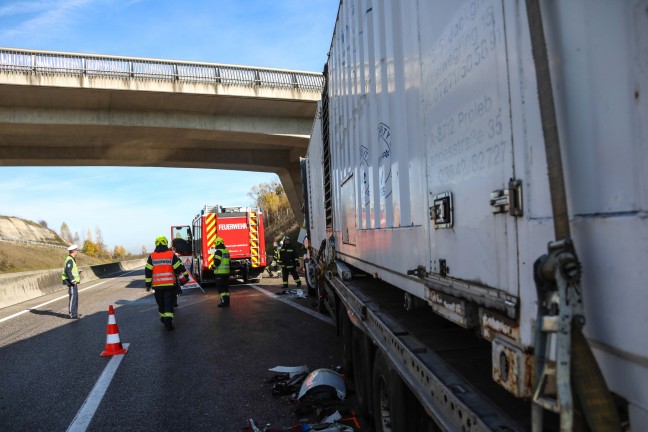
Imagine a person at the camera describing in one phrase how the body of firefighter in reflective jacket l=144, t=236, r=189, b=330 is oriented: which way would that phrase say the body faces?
away from the camera

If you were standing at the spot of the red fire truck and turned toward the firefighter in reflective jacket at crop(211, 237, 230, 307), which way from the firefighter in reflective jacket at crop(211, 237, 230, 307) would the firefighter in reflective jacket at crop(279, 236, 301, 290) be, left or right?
left

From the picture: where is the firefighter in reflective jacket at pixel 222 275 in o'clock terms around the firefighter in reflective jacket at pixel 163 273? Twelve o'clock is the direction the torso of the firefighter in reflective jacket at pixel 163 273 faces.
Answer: the firefighter in reflective jacket at pixel 222 275 is roughly at 1 o'clock from the firefighter in reflective jacket at pixel 163 273.

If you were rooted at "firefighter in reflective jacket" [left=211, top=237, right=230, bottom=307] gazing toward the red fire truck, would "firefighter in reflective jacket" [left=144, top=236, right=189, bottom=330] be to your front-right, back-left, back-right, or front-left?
back-left

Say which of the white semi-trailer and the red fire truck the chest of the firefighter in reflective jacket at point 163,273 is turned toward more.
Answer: the red fire truck
